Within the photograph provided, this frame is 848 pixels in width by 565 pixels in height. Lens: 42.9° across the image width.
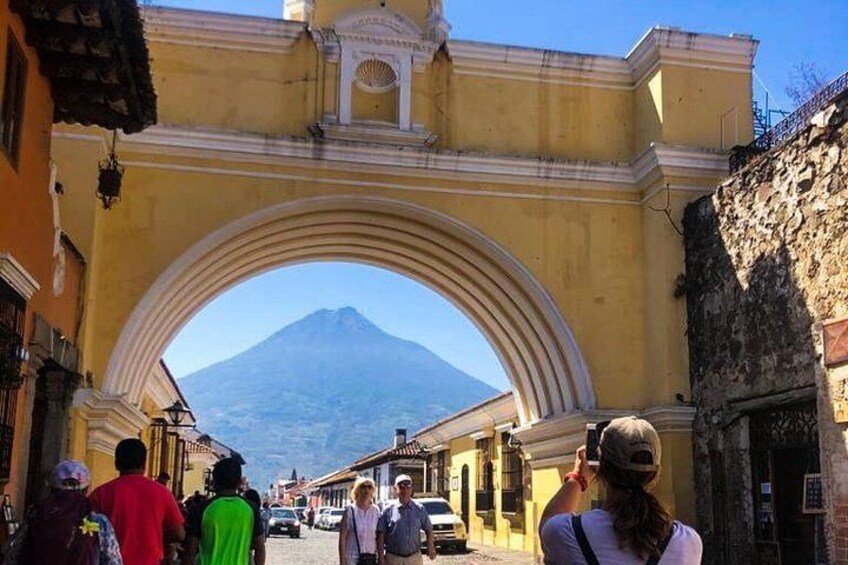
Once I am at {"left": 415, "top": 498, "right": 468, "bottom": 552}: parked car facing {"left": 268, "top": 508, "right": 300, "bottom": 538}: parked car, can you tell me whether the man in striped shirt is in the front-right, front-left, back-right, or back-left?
back-left

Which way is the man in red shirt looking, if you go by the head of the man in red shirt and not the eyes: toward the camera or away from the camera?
away from the camera

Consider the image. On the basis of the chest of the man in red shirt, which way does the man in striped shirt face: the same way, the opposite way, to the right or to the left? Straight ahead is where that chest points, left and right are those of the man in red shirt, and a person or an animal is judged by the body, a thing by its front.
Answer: the opposite way

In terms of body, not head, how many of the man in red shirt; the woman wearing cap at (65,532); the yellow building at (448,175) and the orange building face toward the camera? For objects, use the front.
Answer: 1

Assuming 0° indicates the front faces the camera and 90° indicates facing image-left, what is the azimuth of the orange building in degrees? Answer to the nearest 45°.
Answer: approximately 270°

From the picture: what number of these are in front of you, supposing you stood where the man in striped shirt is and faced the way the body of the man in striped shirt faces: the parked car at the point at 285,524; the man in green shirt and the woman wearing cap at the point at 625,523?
2

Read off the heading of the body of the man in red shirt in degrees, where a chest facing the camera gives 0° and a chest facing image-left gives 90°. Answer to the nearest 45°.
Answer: approximately 180°

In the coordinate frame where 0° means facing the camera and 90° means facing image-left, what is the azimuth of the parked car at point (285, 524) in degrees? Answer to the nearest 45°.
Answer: approximately 0°

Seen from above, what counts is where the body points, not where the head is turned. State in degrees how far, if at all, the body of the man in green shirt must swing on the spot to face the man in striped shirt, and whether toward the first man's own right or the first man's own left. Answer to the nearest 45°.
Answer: approximately 45° to the first man's own right

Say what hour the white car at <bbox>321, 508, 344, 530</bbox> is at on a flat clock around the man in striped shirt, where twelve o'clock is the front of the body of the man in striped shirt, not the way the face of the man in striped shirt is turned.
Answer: The white car is roughly at 6 o'clock from the man in striped shirt.

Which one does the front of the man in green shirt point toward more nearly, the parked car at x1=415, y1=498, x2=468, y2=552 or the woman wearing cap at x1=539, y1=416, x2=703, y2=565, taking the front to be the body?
the parked car

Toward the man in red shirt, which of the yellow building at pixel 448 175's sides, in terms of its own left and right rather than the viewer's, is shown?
front

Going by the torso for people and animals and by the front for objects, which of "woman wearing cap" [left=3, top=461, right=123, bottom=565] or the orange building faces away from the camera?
the woman wearing cap

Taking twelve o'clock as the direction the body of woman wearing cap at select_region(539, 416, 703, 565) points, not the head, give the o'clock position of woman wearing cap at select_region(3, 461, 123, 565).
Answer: woman wearing cap at select_region(3, 461, 123, 565) is roughly at 10 o'clock from woman wearing cap at select_region(539, 416, 703, 565).

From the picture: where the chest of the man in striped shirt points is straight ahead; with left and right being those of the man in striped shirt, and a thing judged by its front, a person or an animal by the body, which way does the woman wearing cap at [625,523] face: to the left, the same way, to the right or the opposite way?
the opposite way

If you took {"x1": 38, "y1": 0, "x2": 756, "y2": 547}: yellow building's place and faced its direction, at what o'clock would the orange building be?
The orange building is roughly at 1 o'clock from the yellow building.

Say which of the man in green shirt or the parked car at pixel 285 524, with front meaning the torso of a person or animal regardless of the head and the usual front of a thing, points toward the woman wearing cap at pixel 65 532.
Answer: the parked car
